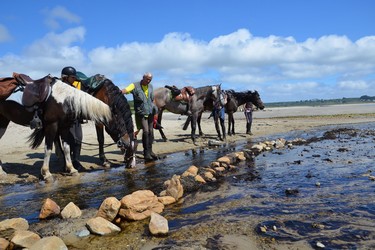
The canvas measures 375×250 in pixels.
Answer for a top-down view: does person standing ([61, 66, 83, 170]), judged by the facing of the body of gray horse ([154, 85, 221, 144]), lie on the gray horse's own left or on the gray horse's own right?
on the gray horse's own right

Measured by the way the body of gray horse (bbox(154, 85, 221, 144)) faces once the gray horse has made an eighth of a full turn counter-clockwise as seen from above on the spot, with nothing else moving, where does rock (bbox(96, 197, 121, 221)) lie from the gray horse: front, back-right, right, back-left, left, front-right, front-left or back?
back-right

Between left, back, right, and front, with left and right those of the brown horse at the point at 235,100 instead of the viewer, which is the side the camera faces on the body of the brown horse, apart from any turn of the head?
right

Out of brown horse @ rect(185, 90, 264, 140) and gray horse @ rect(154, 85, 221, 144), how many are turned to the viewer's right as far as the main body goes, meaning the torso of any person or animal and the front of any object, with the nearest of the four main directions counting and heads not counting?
2

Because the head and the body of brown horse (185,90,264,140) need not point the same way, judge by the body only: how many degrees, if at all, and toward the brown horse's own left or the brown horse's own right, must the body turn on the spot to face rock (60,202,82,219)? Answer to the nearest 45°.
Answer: approximately 90° to the brown horse's own right

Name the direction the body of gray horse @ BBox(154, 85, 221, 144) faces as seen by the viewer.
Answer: to the viewer's right
